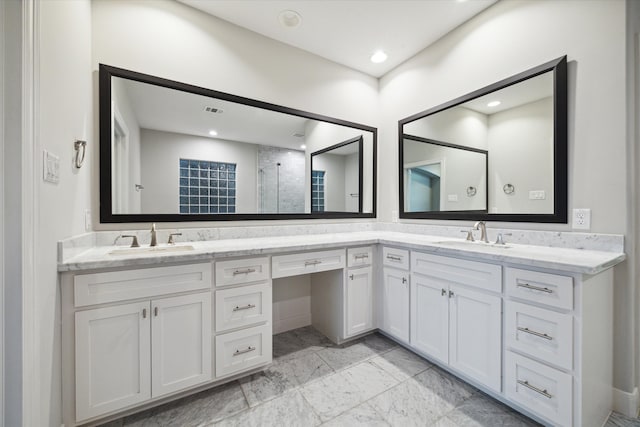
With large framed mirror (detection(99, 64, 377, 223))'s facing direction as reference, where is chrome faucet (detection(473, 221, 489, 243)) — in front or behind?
in front

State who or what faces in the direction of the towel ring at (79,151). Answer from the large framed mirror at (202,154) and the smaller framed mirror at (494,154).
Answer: the smaller framed mirror

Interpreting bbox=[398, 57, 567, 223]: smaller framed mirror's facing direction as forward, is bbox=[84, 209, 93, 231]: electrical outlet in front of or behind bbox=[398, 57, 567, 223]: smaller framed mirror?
in front

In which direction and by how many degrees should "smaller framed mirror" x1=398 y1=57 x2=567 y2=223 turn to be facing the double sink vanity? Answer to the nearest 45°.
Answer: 0° — it already faces it

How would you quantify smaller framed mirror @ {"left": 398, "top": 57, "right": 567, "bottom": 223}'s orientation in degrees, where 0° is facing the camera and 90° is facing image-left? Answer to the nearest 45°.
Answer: approximately 45°

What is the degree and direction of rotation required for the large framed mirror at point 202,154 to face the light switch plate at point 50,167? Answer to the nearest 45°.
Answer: approximately 90° to its right

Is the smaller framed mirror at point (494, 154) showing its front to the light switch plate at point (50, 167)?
yes

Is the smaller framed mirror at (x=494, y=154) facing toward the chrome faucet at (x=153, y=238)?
yes

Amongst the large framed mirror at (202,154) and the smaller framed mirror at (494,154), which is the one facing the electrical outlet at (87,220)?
the smaller framed mirror
